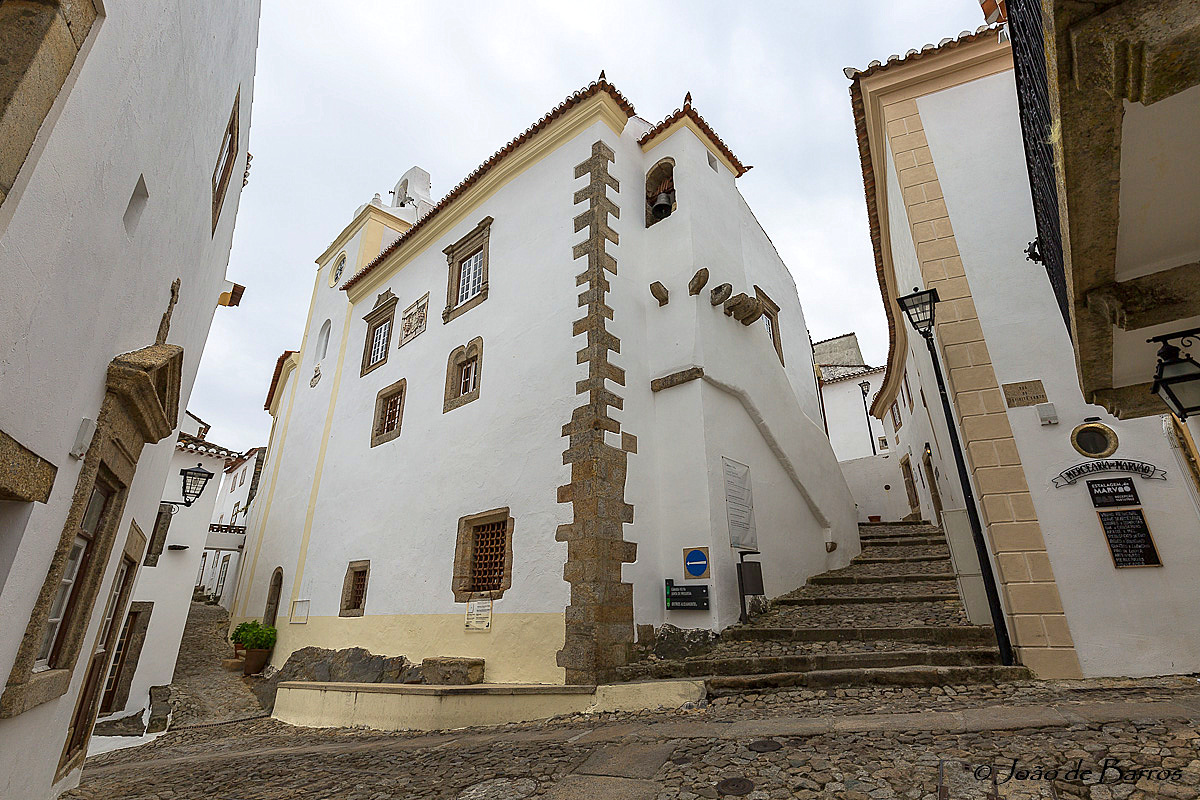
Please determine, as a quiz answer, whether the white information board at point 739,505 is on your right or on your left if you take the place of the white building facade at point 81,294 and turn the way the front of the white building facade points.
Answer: on your left

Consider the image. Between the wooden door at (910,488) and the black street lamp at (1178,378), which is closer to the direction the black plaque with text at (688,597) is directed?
the black street lamp

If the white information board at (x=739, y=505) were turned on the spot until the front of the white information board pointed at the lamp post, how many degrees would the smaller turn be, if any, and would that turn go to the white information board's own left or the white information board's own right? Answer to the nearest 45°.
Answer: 0° — it already faces it

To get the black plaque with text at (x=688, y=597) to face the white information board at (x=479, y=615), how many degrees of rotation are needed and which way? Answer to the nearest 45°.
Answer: approximately 90° to its right

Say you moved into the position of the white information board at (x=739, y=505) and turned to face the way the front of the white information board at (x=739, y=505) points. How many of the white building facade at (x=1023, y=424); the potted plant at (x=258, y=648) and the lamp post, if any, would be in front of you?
2

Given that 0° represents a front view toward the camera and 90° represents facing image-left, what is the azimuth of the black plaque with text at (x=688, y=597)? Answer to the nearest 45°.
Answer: approximately 0°
